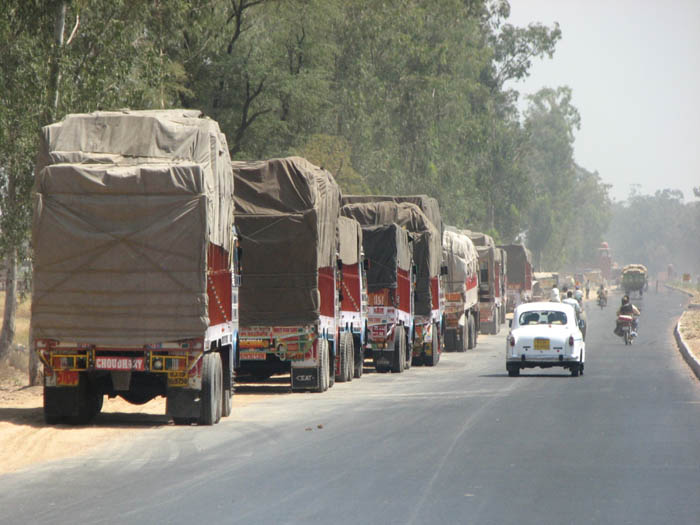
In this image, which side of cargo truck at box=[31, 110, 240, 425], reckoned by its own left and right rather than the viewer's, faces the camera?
back

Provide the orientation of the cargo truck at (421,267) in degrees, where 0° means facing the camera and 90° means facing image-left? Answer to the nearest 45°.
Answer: approximately 180°

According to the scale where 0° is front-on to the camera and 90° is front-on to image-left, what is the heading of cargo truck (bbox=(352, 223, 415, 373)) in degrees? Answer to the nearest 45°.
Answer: approximately 180°

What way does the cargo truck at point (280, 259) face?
away from the camera
